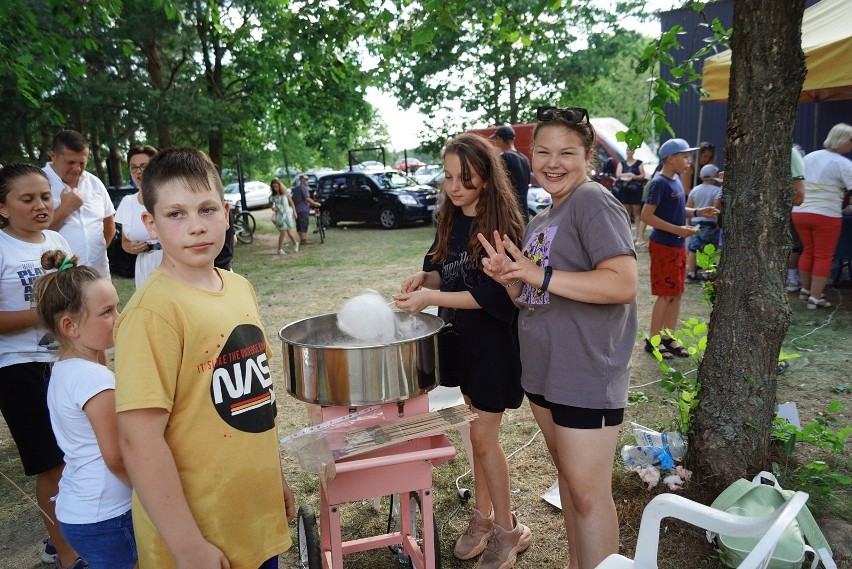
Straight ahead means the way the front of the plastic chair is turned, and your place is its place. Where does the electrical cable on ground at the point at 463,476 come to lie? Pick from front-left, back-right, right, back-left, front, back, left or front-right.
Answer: front-right

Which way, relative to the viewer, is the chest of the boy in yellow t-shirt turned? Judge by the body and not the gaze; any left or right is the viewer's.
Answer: facing the viewer and to the right of the viewer

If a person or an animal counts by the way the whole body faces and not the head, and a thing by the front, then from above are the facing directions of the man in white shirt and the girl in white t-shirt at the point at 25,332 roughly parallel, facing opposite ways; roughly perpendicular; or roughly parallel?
roughly parallel

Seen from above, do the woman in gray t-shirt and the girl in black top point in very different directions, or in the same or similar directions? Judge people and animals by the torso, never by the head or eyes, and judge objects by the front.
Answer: same or similar directions

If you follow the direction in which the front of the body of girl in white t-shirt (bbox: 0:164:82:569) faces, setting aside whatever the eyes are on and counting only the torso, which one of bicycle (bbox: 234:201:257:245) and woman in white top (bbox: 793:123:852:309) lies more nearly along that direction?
the woman in white top

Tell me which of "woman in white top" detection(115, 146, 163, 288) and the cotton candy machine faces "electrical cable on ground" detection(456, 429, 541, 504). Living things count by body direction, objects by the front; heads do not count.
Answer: the woman in white top

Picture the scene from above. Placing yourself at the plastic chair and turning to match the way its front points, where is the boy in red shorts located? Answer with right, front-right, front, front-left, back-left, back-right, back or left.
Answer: right

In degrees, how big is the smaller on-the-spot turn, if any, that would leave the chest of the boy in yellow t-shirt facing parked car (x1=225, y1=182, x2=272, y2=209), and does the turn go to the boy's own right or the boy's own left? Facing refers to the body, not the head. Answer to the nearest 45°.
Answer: approximately 135° to the boy's own left

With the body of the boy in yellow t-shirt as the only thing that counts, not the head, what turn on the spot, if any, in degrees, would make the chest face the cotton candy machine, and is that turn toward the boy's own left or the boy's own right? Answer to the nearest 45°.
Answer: approximately 90° to the boy's own left

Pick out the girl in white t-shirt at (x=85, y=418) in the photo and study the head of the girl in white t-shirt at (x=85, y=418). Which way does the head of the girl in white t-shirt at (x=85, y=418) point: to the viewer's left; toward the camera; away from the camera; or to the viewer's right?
to the viewer's right

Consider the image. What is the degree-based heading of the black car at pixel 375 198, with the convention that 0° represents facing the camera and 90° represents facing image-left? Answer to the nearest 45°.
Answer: approximately 315°

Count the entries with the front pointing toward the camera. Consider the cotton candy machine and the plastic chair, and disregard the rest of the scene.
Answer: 1

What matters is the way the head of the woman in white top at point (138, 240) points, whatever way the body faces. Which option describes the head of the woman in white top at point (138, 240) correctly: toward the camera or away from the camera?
toward the camera

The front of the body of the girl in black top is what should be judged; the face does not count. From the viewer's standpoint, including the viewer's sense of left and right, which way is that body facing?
facing the viewer and to the left of the viewer

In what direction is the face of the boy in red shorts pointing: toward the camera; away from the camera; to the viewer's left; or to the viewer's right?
to the viewer's right
